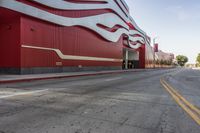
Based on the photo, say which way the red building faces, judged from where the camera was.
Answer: facing the viewer and to the right of the viewer
